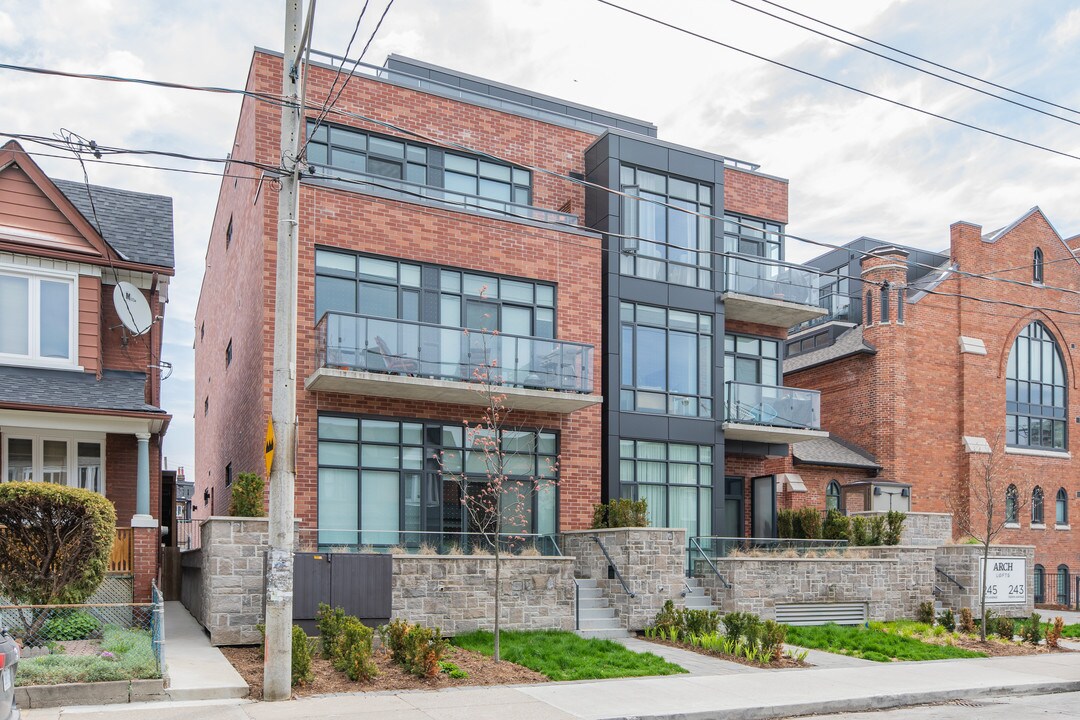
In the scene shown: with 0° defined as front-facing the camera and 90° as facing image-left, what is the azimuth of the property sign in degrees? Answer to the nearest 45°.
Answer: approximately 0°

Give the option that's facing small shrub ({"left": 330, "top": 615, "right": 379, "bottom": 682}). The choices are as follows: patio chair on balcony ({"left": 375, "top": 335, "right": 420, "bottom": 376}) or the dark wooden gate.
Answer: the dark wooden gate

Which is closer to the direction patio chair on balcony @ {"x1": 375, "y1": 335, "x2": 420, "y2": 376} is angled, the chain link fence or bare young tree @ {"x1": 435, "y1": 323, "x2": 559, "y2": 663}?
the bare young tree

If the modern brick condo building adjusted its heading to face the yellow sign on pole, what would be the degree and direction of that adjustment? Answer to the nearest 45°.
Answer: approximately 45° to its right

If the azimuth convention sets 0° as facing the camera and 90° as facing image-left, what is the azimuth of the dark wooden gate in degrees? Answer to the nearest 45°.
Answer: approximately 0°

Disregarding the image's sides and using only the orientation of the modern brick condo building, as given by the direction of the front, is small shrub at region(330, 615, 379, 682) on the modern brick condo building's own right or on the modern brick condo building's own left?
on the modern brick condo building's own right

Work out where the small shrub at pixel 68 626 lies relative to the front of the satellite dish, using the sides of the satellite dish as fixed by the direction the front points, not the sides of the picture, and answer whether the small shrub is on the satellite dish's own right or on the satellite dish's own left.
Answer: on the satellite dish's own right

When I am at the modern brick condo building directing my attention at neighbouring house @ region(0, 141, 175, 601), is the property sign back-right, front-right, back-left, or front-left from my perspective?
back-left
